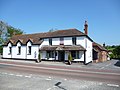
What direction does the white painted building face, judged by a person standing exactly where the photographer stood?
facing the viewer and to the left of the viewer
